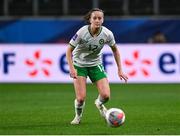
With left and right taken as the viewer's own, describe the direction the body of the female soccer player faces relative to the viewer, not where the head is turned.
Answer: facing the viewer
